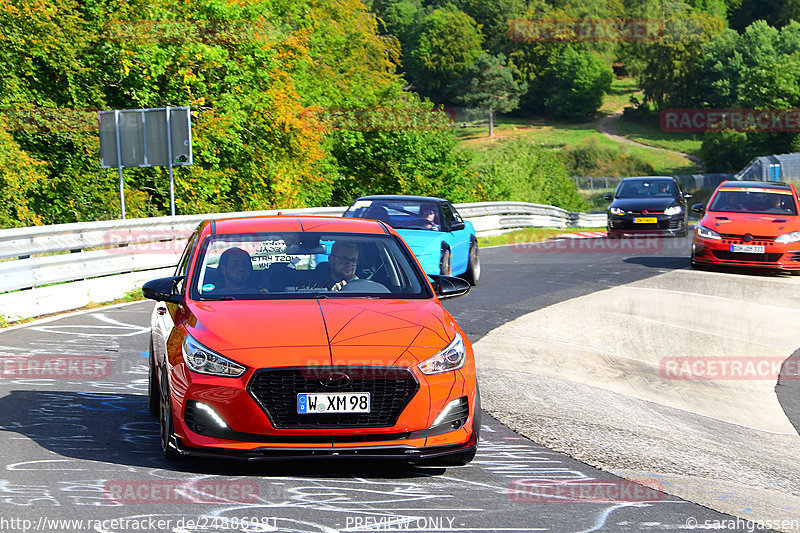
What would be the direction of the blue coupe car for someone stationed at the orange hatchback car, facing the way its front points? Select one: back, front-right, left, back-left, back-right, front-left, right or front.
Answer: back

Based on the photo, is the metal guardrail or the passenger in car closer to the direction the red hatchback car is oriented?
the passenger in car

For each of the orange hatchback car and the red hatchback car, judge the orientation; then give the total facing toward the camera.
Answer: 2

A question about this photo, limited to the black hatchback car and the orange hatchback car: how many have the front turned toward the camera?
2

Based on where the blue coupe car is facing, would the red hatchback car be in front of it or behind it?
behind

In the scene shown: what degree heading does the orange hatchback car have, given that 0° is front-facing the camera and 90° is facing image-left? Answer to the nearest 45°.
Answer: approximately 0°

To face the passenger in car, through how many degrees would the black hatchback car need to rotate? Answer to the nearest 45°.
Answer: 0° — it already faces them

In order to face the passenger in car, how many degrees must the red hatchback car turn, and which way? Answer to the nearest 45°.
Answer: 0° — it already faces them

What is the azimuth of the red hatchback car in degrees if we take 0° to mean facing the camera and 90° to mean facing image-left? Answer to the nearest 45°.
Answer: approximately 0°

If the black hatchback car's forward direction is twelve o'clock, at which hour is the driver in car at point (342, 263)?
The driver in car is roughly at 12 o'clock from the black hatchback car.

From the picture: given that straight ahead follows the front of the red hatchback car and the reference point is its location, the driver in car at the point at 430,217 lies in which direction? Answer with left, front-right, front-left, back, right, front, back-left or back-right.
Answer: front-right

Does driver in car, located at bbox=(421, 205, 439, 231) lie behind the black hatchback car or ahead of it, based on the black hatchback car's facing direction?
ahead

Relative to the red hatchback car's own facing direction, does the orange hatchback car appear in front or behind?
in front
